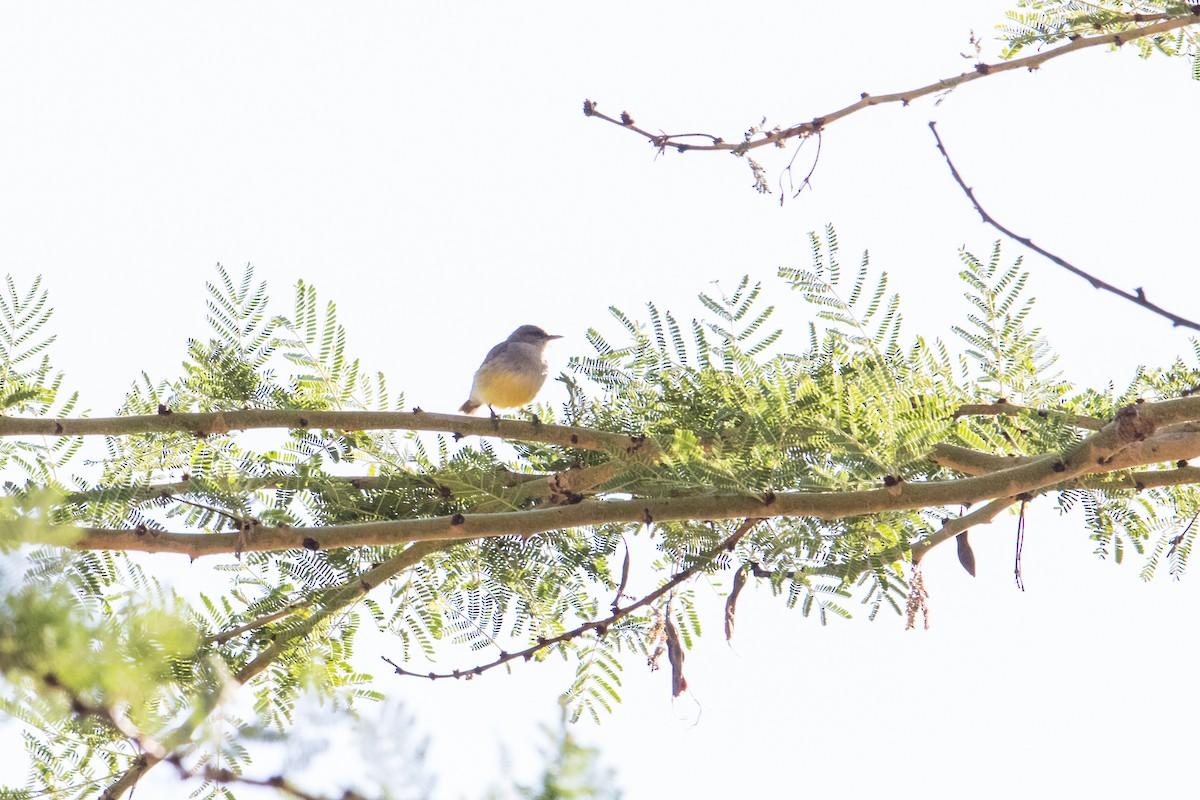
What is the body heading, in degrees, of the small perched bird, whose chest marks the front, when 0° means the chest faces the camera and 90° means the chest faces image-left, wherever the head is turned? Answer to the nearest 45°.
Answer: approximately 270°
